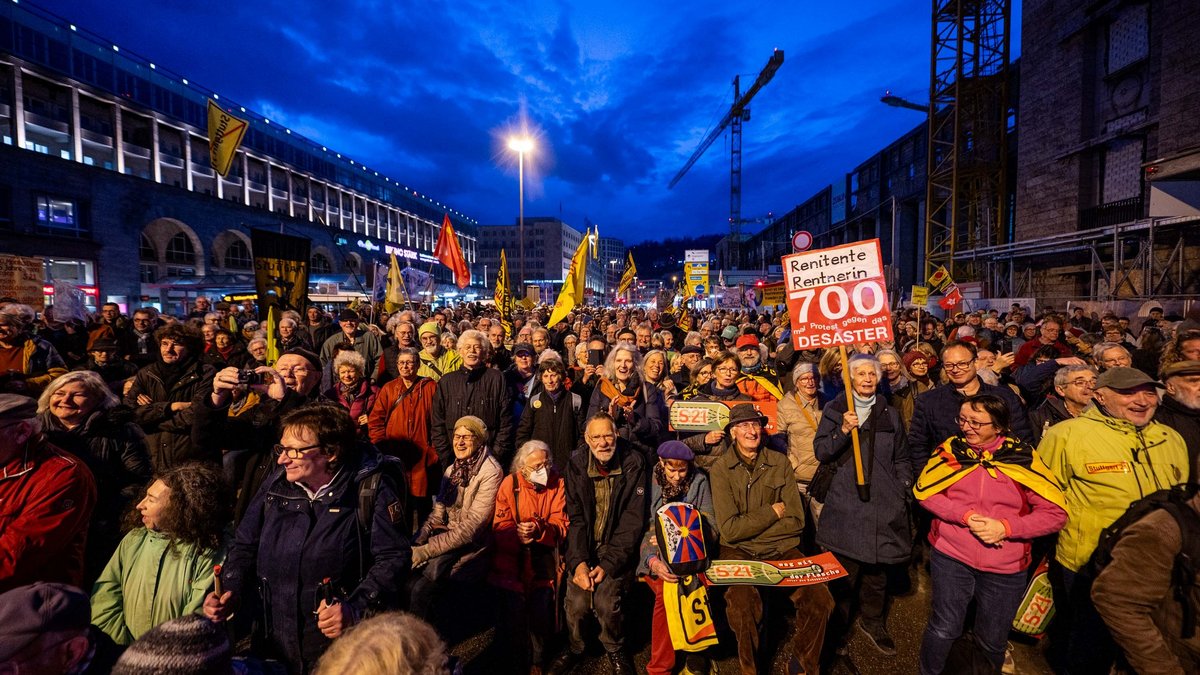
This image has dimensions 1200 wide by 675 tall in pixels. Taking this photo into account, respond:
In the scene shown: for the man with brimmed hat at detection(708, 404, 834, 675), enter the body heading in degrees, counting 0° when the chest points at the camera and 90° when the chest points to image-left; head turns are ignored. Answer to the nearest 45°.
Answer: approximately 0°

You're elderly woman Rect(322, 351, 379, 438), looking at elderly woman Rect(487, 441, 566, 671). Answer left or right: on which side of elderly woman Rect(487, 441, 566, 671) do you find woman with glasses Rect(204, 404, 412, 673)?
right

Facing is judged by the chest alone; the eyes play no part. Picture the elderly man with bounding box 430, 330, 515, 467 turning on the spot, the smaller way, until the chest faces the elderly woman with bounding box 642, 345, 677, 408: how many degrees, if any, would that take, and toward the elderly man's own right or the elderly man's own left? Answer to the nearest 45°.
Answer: approximately 90° to the elderly man's own left

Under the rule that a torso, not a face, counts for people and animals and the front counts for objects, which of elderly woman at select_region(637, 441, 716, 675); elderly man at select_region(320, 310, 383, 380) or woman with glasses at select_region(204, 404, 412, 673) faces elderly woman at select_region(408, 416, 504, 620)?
the elderly man

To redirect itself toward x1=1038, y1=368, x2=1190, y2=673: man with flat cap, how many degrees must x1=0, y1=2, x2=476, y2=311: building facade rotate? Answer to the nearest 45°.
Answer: approximately 45° to its right

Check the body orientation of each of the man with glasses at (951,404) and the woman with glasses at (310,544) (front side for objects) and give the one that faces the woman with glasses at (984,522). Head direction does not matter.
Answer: the man with glasses

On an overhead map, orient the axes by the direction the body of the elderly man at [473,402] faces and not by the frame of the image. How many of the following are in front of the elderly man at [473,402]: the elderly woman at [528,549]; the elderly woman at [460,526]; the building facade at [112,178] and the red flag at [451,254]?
2
